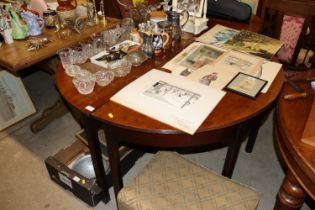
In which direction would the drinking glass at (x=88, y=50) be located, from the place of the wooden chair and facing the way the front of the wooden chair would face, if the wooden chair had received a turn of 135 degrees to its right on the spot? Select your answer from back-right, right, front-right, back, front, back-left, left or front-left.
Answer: back-left

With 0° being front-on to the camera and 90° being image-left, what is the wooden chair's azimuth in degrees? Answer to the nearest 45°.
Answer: approximately 45°

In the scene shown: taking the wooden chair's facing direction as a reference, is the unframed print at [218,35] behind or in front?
in front

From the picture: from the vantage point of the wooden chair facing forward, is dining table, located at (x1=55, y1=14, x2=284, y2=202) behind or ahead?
ahead

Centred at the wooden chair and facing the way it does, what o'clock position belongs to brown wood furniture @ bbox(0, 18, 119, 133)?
The brown wood furniture is roughly at 12 o'clock from the wooden chair.
